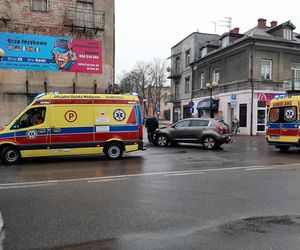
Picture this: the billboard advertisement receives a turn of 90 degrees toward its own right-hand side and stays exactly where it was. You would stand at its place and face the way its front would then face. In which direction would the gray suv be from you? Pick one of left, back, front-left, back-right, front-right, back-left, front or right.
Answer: back-left

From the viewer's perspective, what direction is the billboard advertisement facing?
toward the camera

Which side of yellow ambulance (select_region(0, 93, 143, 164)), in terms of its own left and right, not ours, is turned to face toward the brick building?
right

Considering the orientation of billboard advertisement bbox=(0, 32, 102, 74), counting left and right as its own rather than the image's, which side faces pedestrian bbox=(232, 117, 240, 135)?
left

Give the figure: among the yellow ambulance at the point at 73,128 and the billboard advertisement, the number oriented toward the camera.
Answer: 1

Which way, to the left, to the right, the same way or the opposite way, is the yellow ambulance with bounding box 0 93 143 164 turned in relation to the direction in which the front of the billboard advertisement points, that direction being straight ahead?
to the right

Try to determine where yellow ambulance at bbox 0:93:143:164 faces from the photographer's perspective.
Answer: facing to the left of the viewer

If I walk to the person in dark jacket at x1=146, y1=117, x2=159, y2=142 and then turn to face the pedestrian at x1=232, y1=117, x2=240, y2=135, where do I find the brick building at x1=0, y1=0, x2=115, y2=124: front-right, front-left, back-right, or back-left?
back-left

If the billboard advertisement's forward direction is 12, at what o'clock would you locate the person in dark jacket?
The person in dark jacket is roughly at 10 o'clock from the billboard advertisement.
